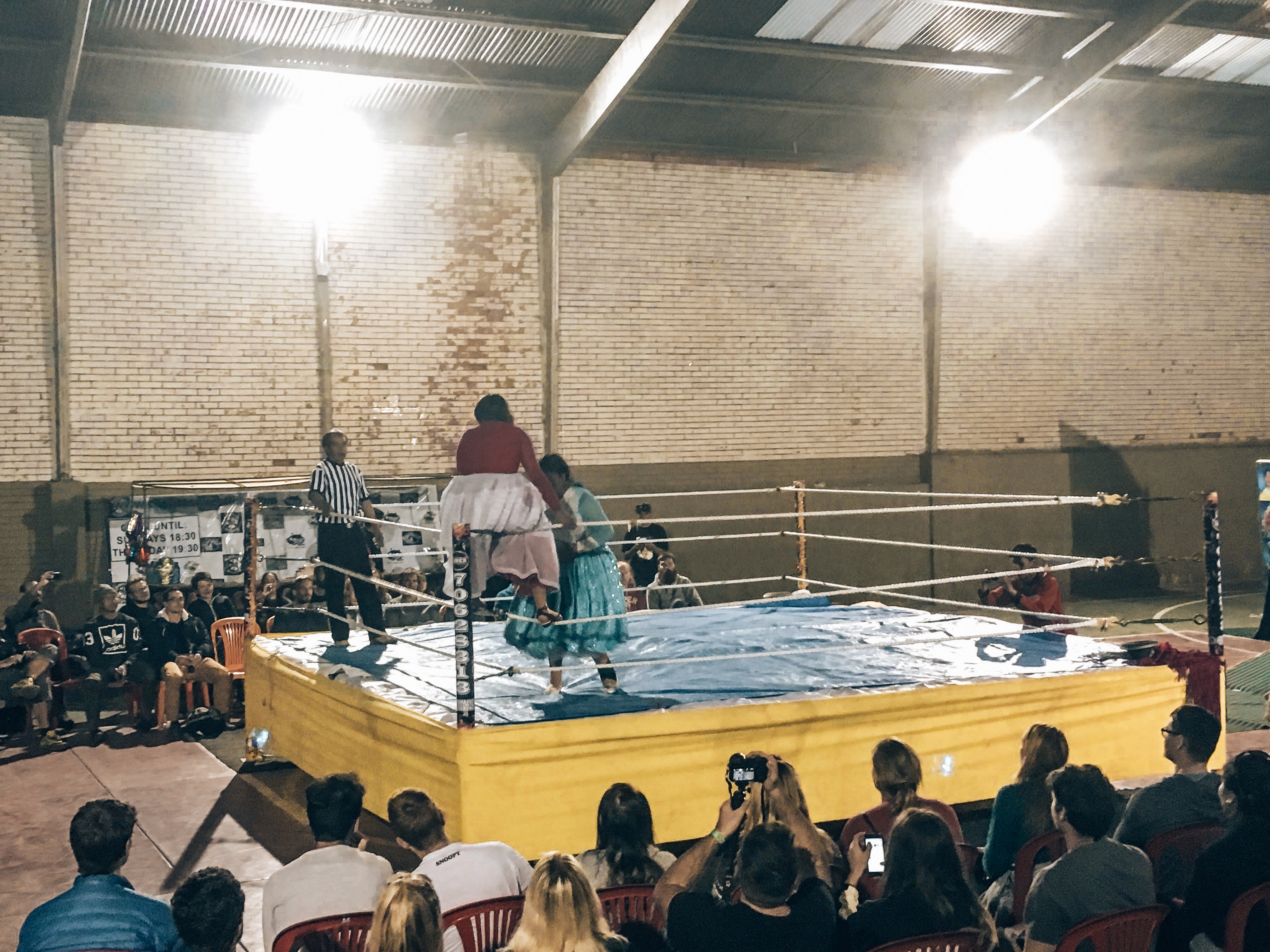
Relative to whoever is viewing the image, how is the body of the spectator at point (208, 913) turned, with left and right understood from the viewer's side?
facing away from the viewer

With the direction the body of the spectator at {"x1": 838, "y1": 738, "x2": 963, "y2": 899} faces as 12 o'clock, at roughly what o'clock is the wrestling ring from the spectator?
The wrestling ring is roughly at 11 o'clock from the spectator.

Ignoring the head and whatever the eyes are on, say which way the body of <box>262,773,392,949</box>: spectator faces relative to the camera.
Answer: away from the camera

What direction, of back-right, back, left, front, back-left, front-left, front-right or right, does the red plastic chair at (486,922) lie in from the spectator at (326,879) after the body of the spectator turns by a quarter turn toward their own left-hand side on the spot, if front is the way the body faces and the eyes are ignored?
back-left

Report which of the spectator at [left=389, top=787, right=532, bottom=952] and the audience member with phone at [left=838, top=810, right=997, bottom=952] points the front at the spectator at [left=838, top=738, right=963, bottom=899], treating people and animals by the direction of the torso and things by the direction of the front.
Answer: the audience member with phone

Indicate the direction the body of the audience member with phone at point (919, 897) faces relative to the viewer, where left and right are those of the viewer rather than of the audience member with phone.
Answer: facing away from the viewer

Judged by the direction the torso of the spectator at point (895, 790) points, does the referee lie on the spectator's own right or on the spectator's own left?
on the spectator's own left

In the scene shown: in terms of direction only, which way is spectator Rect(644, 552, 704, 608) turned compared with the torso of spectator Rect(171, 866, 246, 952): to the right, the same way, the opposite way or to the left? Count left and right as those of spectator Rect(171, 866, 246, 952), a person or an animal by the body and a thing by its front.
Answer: the opposite way

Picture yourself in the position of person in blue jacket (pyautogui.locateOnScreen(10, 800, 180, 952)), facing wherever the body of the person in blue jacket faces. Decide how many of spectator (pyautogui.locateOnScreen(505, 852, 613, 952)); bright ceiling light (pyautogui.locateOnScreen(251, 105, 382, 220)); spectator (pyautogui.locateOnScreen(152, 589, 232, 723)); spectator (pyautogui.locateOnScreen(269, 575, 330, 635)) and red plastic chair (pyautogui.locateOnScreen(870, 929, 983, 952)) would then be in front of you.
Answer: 3

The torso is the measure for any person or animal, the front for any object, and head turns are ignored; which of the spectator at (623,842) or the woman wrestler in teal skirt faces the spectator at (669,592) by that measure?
the spectator at (623,842)

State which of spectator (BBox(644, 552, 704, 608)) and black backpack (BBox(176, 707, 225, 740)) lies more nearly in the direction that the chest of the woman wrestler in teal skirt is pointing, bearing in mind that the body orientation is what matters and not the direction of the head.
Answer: the black backpack
